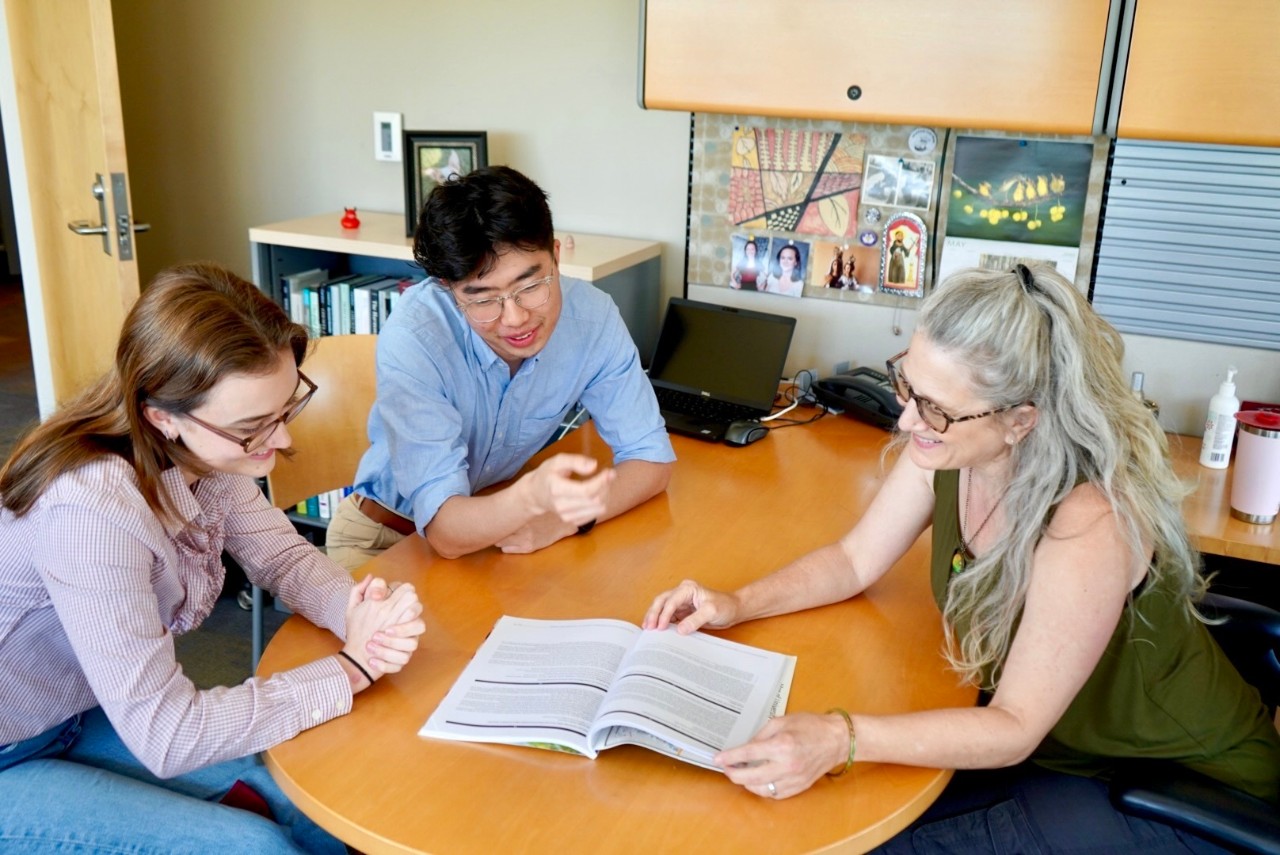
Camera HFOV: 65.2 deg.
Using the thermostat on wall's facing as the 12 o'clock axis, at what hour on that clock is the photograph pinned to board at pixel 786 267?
The photograph pinned to board is roughly at 10 o'clock from the thermostat on wall.

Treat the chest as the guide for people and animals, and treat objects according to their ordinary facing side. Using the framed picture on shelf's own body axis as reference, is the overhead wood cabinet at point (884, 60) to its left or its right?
on its left

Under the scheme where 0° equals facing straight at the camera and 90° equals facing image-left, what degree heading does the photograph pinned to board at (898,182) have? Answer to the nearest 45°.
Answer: approximately 0°

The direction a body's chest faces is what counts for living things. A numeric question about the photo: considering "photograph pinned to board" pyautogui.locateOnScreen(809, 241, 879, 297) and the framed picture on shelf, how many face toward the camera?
2

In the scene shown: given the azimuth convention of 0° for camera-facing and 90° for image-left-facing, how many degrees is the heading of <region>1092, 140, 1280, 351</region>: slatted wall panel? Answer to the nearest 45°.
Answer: approximately 0°

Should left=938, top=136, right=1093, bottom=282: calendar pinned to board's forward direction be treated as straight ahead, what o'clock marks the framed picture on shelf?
The framed picture on shelf is roughly at 3 o'clock from the calendar pinned to board.

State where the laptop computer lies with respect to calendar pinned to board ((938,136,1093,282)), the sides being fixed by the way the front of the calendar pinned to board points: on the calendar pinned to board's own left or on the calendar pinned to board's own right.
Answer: on the calendar pinned to board's own right

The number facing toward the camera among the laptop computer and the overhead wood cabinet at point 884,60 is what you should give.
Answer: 2
